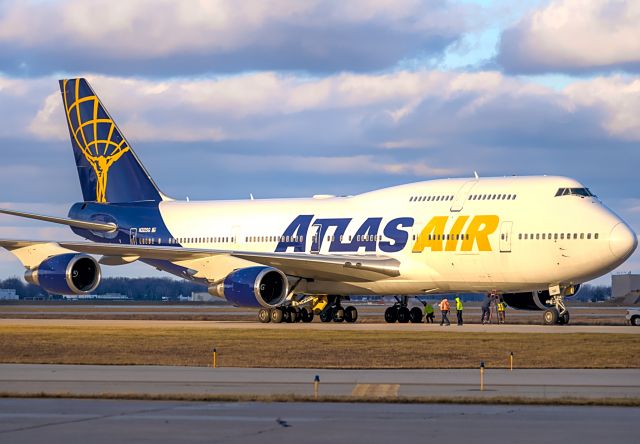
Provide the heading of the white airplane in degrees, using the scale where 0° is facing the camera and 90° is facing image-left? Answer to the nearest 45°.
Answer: approximately 315°
